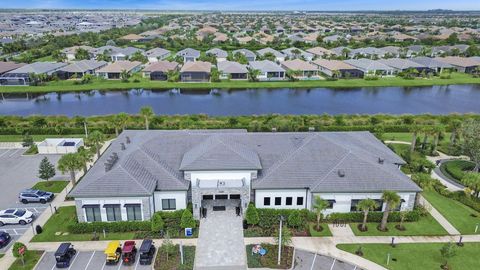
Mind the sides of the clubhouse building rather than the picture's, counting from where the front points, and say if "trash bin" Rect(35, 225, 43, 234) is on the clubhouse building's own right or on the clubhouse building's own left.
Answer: on the clubhouse building's own right

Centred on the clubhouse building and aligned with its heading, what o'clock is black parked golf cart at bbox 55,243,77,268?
The black parked golf cart is roughly at 2 o'clock from the clubhouse building.

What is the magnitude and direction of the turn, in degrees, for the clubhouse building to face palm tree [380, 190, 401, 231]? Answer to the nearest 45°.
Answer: approximately 90° to its left

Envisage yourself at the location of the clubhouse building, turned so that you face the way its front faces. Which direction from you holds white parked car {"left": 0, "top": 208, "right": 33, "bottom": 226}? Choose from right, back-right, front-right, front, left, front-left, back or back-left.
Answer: right

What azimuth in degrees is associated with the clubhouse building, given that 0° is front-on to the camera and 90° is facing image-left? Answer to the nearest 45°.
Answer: approximately 0°

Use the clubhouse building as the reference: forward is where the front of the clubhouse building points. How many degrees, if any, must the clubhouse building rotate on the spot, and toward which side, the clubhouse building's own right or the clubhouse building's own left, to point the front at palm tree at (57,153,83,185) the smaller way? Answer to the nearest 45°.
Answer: approximately 90° to the clubhouse building's own right

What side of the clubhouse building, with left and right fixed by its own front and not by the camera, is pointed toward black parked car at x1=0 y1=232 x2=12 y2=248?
right

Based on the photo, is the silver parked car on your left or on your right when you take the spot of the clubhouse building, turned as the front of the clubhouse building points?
on your right
